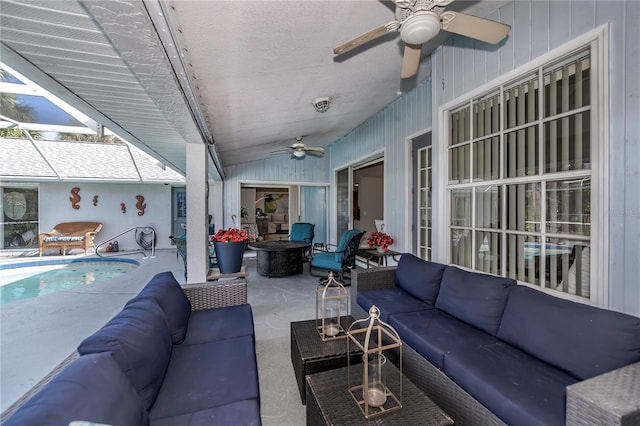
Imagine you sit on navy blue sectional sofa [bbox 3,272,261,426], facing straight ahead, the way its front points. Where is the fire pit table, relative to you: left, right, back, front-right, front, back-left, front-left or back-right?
front-left

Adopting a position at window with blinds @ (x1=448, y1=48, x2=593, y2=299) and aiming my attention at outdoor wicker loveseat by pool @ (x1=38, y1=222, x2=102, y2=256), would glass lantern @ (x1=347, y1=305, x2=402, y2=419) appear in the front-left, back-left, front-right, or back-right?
front-left

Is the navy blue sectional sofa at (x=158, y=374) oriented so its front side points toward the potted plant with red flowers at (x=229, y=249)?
no

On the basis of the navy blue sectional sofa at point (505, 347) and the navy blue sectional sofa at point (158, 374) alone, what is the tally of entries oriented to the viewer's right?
1

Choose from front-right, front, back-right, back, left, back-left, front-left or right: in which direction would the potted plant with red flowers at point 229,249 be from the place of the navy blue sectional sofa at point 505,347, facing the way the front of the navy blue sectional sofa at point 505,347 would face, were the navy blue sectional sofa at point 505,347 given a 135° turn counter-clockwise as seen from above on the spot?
back

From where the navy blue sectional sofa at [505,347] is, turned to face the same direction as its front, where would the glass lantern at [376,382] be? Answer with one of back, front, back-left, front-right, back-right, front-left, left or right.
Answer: front

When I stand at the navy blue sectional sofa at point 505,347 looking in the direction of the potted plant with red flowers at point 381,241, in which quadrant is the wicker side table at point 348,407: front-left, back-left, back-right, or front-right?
back-left

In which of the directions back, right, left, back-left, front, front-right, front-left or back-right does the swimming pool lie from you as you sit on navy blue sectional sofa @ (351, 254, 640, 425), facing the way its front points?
front-right

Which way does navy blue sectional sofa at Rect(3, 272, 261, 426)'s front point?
to the viewer's right

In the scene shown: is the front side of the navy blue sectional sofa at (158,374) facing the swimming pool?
no

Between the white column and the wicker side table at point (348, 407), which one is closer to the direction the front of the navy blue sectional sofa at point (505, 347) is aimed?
the wicker side table

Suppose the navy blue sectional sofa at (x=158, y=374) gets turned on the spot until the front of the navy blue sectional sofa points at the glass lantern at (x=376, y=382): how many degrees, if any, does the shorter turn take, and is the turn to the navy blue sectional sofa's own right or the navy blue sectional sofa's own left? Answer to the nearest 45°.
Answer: approximately 45° to the navy blue sectional sofa's own right

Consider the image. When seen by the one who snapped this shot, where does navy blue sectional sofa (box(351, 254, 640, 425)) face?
facing the viewer and to the left of the viewer

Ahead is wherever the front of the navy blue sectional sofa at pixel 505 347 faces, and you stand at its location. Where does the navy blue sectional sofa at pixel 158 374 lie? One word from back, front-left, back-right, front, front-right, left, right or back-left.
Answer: front

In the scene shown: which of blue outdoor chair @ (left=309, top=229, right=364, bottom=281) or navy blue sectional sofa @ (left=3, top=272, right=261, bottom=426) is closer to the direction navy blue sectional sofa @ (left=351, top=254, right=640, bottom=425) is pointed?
the navy blue sectional sofa

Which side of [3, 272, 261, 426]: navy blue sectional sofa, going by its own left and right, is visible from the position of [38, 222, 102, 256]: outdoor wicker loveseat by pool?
left

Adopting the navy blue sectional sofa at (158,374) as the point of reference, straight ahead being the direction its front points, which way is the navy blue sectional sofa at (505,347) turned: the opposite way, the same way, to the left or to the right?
the opposite way

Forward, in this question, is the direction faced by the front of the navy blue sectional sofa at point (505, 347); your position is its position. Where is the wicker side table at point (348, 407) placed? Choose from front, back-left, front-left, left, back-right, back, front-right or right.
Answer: front
